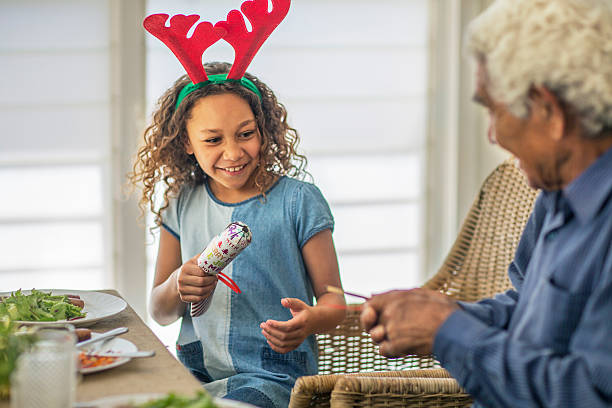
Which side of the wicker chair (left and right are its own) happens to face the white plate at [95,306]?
front

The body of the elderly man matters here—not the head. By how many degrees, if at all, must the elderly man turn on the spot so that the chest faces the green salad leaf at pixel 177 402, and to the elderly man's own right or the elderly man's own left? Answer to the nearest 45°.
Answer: approximately 45° to the elderly man's own left

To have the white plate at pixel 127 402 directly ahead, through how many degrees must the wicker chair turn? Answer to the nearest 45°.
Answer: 0° — it already faces it

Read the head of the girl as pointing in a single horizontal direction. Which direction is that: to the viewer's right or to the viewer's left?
to the viewer's right

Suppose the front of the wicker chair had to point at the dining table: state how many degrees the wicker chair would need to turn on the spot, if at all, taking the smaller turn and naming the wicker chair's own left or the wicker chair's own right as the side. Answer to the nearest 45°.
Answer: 0° — it already faces it

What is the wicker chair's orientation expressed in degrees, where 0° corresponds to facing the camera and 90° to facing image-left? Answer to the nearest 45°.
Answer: approximately 45°

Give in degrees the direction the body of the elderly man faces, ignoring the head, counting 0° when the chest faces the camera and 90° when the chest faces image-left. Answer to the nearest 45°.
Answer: approximately 90°

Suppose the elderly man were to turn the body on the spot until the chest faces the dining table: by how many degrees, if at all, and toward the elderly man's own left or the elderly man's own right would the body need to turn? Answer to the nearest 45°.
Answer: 0° — they already face it

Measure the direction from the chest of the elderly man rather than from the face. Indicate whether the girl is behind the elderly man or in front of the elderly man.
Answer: in front
